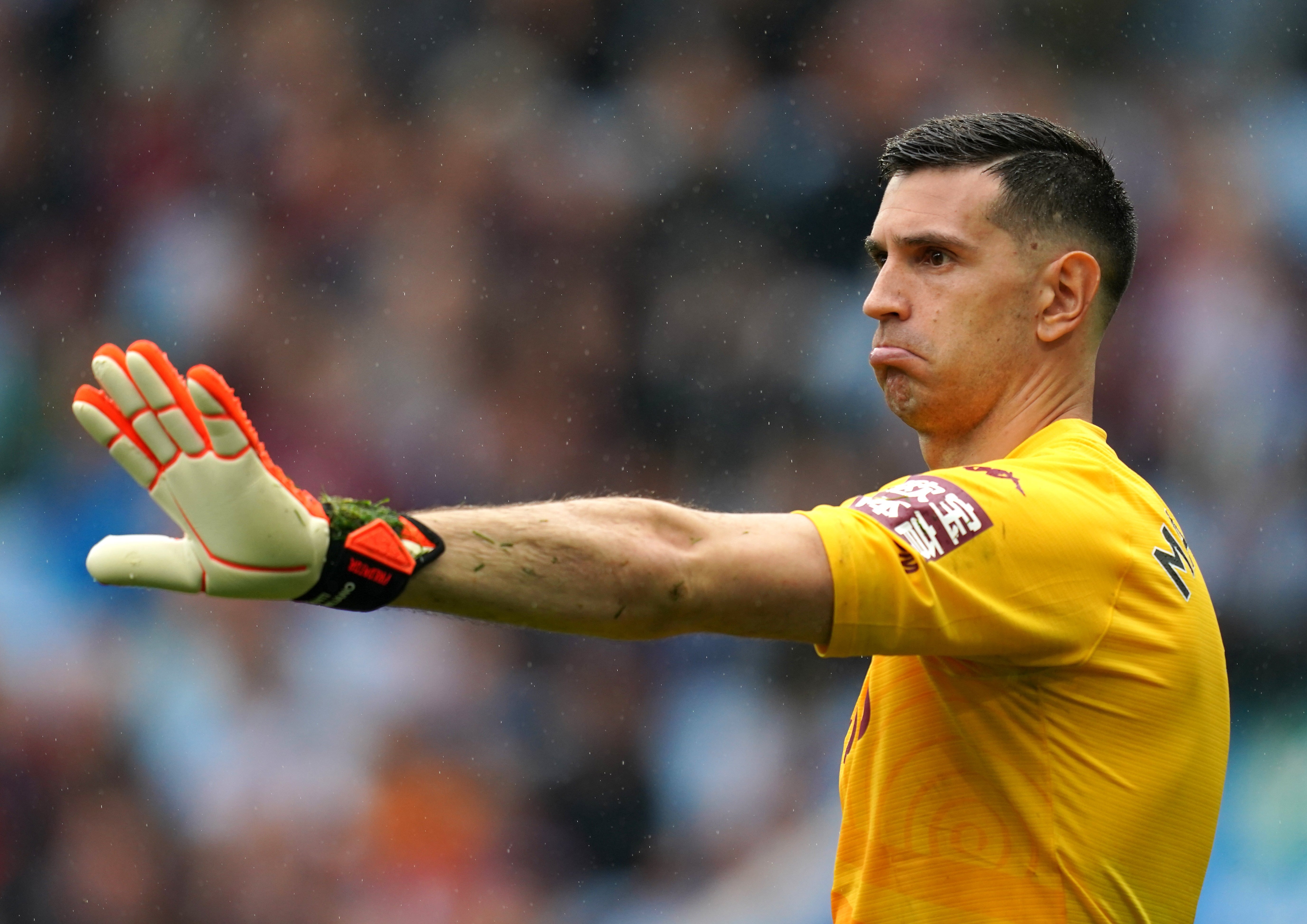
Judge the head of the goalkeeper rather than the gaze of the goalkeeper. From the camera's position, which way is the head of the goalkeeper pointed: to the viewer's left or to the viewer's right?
to the viewer's left

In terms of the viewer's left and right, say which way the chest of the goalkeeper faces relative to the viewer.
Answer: facing to the left of the viewer
